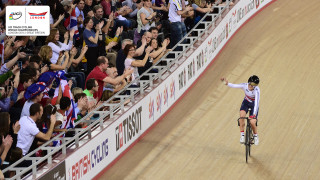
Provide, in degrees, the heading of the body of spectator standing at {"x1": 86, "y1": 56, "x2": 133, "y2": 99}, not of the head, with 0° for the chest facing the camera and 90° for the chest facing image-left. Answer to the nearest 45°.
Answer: approximately 270°

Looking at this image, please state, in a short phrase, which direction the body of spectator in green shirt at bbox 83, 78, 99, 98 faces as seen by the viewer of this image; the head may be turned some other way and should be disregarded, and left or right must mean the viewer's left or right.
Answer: facing to the right of the viewer

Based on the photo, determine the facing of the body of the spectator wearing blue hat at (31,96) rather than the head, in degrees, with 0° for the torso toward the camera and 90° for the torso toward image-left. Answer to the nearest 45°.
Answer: approximately 270°

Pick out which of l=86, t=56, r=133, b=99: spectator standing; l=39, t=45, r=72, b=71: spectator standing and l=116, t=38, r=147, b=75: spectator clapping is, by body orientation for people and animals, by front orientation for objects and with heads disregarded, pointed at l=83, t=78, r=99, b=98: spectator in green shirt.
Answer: l=39, t=45, r=72, b=71: spectator standing

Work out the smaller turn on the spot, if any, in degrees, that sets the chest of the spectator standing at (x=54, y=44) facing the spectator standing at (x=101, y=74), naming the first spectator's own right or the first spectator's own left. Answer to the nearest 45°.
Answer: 0° — they already face them

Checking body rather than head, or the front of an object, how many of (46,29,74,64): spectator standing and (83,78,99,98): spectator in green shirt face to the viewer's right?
2

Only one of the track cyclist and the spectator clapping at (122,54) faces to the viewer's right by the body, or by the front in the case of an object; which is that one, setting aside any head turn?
the spectator clapping

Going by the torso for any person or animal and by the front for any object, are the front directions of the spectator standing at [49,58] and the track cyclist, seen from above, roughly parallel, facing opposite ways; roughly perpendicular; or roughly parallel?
roughly perpendicular

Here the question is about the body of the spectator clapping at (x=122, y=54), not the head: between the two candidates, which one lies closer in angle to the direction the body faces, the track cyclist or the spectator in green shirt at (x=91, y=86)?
the track cyclist
